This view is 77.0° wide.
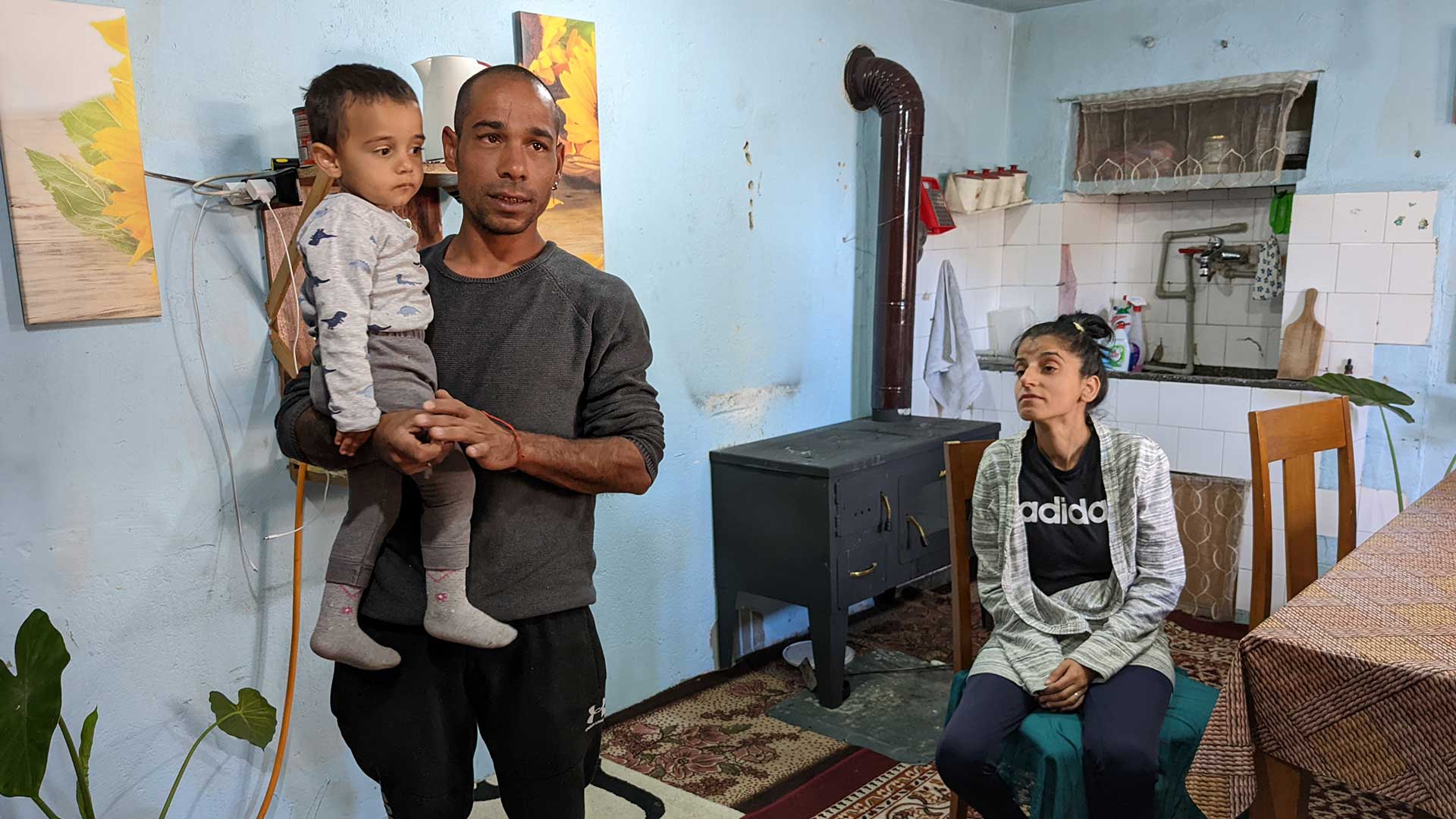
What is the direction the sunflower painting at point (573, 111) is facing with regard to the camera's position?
facing the viewer and to the right of the viewer

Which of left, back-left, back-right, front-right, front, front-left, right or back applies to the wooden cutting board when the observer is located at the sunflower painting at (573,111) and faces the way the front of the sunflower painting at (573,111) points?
front-left

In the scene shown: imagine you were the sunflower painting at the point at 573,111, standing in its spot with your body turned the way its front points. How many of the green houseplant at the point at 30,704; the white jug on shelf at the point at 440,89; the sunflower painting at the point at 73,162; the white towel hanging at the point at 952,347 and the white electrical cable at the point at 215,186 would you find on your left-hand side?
1

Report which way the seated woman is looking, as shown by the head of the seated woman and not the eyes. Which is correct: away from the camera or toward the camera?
toward the camera

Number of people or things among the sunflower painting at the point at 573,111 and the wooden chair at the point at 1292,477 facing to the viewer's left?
0

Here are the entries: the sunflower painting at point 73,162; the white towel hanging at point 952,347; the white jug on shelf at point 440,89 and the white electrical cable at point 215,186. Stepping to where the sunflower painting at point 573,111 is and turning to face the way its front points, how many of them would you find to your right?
3

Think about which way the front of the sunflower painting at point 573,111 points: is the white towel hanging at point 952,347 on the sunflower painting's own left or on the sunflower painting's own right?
on the sunflower painting's own left

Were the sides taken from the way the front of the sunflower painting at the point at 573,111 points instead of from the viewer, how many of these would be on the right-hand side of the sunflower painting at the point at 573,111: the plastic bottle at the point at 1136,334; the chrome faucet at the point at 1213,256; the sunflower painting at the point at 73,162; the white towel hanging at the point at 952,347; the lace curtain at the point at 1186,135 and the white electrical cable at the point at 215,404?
2

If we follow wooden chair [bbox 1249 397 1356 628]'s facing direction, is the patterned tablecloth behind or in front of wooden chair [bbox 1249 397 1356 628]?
in front

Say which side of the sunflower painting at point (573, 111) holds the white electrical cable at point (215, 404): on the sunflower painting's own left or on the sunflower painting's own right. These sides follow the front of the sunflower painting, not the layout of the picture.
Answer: on the sunflower painting's own right

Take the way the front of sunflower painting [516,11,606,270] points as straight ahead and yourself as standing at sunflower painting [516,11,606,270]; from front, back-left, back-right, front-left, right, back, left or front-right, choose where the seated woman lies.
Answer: front
